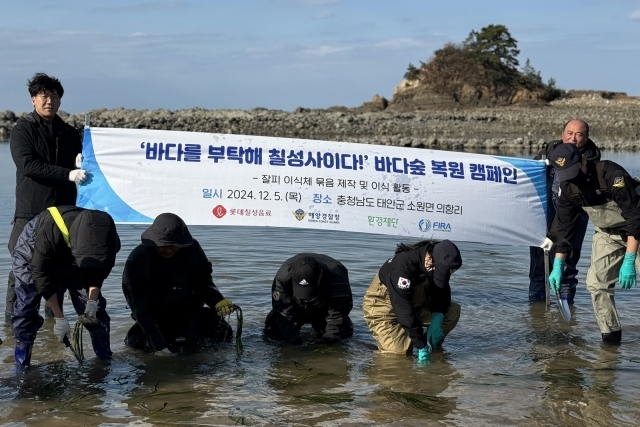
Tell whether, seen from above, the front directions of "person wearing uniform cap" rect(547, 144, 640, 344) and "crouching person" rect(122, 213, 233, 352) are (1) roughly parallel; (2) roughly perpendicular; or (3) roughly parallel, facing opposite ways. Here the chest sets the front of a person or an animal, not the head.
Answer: roughly perpendicular

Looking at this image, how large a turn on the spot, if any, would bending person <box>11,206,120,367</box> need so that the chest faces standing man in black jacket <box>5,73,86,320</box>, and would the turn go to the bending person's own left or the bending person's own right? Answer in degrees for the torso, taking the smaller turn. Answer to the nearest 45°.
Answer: approximately 135° to the bending person's own left

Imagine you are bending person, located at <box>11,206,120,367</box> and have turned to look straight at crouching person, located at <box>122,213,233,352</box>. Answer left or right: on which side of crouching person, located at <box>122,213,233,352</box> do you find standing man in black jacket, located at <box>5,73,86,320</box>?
left
